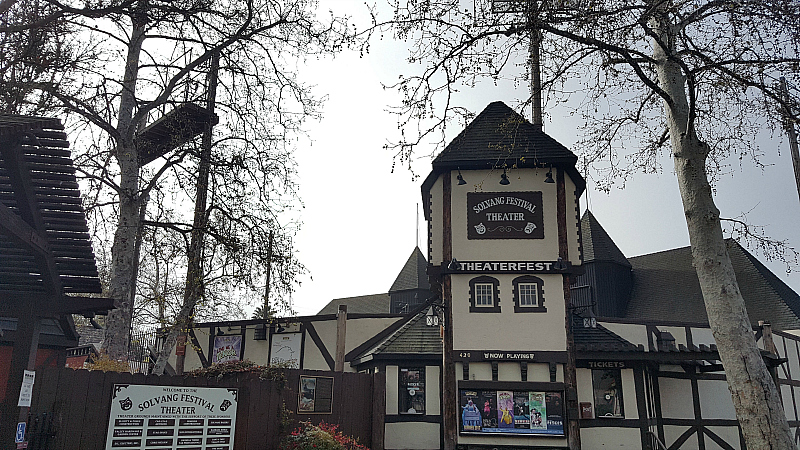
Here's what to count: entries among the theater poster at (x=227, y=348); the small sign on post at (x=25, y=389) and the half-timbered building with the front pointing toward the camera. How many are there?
3

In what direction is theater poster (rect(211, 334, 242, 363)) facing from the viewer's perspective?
toward the camera

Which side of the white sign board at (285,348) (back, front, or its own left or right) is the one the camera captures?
front

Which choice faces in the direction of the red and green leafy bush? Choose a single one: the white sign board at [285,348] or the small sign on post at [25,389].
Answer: the white sign board

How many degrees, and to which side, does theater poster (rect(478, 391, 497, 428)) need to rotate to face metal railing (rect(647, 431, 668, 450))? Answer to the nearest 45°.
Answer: approximately 90° to its left

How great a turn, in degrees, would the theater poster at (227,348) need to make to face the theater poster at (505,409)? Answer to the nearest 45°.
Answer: approximately 45° to its left

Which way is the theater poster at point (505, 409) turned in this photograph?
toward the camera
